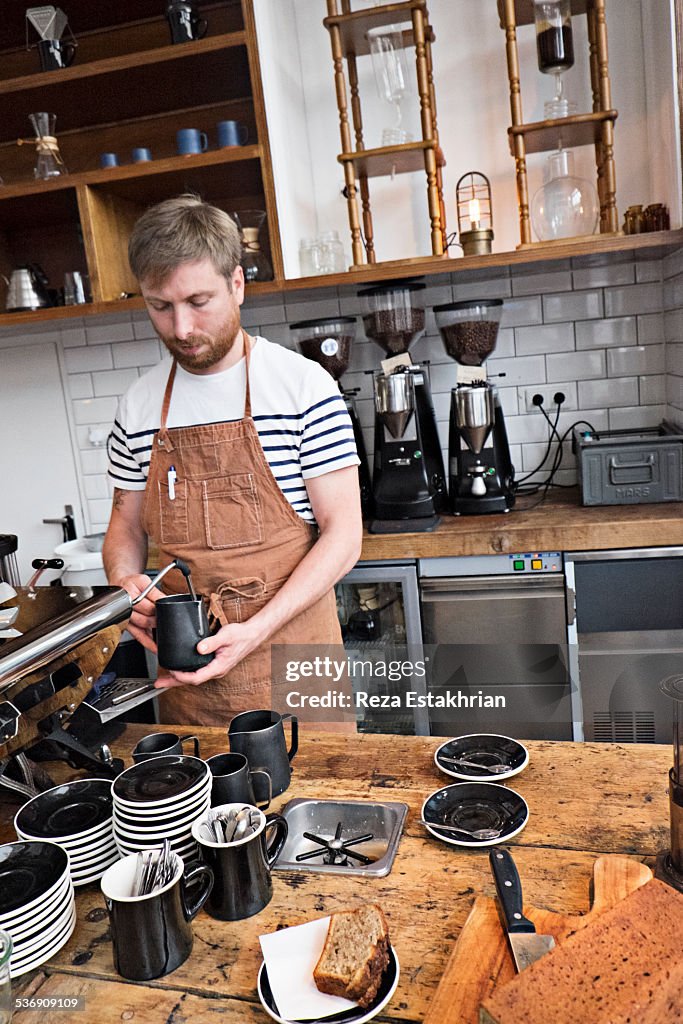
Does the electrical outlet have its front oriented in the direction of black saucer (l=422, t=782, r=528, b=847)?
yes

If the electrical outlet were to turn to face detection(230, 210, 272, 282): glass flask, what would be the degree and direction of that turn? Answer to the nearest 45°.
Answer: approximately 90° to its right

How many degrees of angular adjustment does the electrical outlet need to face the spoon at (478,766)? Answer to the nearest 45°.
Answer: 0° — it already faces it

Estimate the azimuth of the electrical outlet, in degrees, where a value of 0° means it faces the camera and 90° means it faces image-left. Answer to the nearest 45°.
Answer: approximately 0°

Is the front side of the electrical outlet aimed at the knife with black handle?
yes

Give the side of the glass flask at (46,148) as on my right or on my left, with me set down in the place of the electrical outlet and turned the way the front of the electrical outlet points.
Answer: on my right

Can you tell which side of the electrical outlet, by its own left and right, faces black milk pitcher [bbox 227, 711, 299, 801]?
front

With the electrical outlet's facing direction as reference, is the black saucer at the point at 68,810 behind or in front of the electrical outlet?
in front

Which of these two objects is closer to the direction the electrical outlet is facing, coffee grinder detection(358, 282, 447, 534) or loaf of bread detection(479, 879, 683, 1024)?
the loaf of bread
